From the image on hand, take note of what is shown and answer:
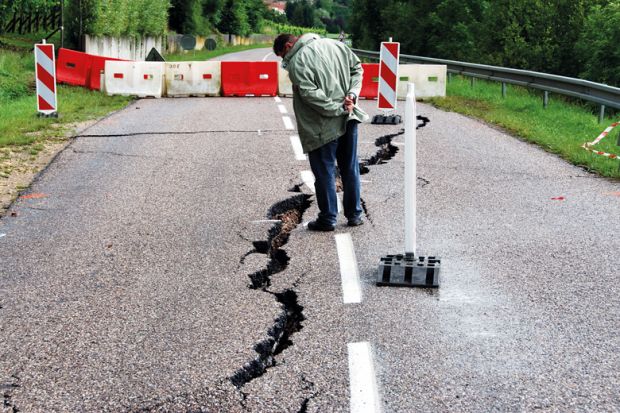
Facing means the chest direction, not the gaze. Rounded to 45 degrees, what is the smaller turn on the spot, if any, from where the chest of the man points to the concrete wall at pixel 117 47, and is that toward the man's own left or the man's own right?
approximately 45° to the man's own right

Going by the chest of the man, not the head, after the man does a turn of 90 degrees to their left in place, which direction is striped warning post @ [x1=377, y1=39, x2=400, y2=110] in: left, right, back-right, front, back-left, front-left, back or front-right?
back-right

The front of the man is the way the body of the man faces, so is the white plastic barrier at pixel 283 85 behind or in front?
in front

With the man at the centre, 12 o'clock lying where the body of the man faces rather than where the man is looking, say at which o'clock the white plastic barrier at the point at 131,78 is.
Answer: The white plastic barrier is roughly at 1 o'clock from the man.

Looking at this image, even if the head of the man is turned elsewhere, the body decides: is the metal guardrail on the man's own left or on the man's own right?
on the man's own right

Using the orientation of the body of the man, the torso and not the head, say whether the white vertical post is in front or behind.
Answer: behind

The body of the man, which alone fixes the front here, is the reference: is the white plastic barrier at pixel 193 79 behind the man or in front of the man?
in front

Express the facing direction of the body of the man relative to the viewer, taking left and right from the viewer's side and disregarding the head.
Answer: facing away from the viewer and to the left of the viewer

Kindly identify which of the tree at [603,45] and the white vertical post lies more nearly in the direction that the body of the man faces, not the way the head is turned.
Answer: the tree

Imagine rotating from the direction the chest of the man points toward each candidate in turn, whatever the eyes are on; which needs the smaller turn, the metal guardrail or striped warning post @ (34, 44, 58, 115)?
the striped warning post
